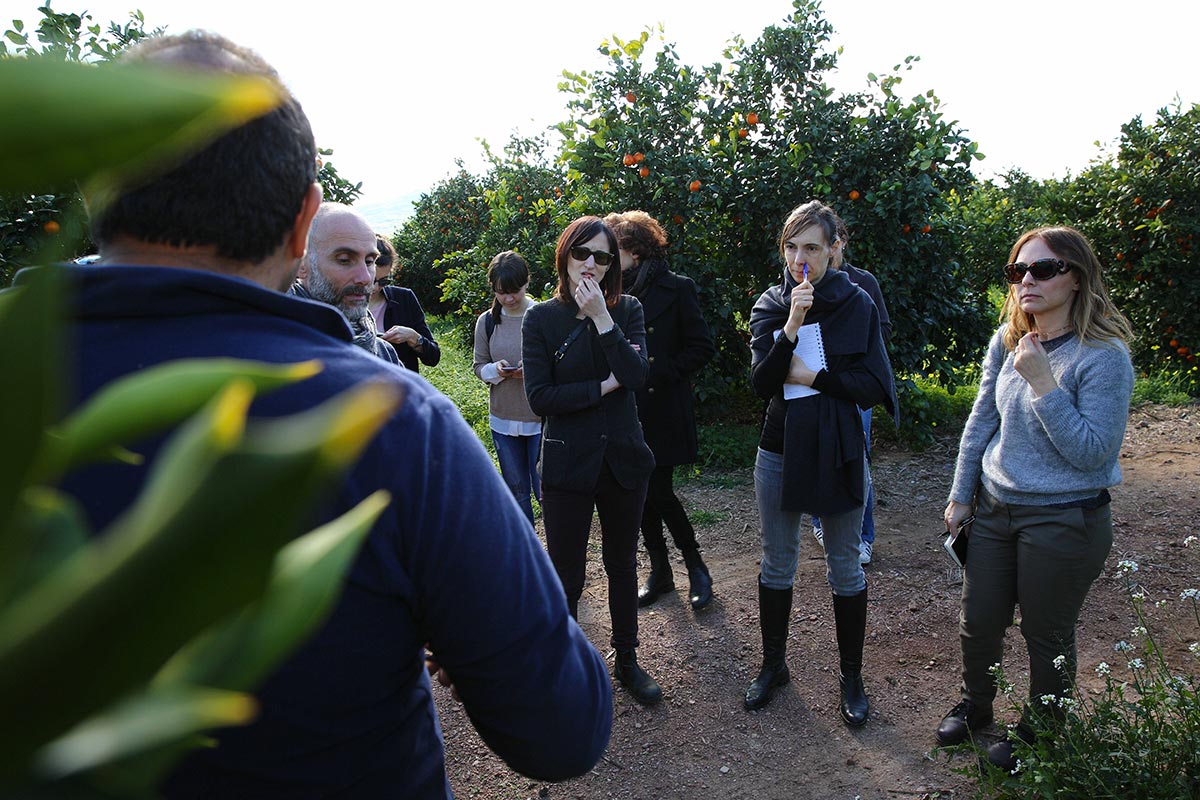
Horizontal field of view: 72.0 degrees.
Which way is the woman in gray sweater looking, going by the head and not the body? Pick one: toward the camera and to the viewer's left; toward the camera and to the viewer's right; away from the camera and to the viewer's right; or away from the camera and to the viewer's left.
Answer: toward the camera and to the viewer's left

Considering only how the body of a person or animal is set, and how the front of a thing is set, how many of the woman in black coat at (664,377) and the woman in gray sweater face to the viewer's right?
0

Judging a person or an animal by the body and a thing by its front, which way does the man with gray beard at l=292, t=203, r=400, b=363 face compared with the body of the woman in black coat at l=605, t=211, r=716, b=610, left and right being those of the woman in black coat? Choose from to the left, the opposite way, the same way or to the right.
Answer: to the left

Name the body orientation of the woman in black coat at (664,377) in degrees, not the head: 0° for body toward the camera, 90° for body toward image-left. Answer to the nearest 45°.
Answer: approximately 45°

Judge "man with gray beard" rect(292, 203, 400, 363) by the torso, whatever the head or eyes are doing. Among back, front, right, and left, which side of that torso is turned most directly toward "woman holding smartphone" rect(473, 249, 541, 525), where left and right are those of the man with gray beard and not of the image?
left

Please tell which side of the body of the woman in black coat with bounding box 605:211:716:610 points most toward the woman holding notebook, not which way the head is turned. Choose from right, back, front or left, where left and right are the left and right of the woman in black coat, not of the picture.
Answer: left

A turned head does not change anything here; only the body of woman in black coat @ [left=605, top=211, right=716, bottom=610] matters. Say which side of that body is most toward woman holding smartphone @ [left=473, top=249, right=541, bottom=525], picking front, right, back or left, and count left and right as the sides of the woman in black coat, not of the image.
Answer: right

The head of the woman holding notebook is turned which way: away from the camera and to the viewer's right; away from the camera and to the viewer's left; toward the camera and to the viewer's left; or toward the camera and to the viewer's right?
toward the camera and to the viewer's left

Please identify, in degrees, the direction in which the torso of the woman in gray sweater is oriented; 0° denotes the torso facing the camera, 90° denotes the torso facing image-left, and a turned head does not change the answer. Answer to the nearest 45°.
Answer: approximately 45°

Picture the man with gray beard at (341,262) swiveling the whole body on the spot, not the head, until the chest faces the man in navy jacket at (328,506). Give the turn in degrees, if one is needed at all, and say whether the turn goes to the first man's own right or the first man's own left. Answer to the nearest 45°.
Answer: approximately 45° to the first man's own right

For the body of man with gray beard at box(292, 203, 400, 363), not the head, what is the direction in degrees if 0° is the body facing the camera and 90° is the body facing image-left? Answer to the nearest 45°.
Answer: approximately 315°
